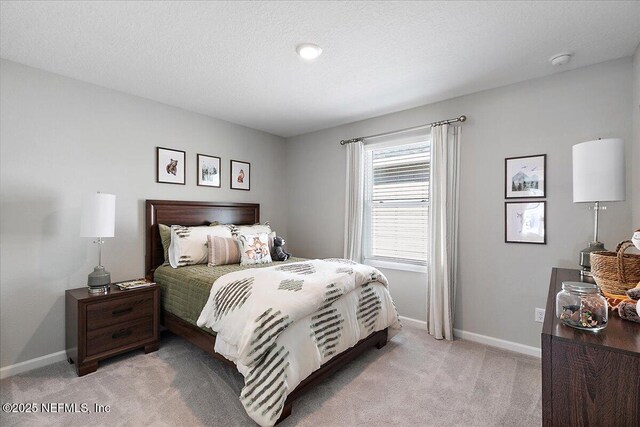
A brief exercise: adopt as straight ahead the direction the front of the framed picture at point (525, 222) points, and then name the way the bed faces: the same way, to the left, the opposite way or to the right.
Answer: to the left

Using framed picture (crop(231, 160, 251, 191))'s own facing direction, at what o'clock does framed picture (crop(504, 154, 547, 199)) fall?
framed picture (crop(504, 154, 547, 199)) is roughly at 12 o'clock from framed picture (crop(231, 160, 251, 191)).

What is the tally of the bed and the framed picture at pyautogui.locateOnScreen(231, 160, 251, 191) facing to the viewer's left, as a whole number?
0

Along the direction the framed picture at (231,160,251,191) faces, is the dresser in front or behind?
in front

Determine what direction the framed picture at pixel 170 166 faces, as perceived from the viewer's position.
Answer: facing the viewer and to the right of the viewer

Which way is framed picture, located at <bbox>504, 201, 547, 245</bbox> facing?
toward the camera

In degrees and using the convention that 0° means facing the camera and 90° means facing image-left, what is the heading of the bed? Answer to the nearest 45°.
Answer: approximately 315°

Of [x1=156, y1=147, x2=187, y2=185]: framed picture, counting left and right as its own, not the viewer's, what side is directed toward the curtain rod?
front

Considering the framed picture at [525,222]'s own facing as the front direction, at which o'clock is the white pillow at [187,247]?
The white pillow is roughly at 2 o'clock from the framed picture.

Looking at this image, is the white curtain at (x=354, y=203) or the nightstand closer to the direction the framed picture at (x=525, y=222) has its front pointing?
the nightstand

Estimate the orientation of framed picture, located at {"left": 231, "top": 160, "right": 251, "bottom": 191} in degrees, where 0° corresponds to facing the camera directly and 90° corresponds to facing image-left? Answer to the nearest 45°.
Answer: approximately 315°

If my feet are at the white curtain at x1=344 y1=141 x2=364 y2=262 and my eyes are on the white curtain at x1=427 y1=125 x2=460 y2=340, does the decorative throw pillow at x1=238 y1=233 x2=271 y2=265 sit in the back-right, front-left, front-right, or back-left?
back-right

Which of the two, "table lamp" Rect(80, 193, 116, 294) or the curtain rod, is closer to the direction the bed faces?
the curtain rod

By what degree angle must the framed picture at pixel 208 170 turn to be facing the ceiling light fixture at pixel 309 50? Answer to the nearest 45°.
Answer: approximately 45° to its right

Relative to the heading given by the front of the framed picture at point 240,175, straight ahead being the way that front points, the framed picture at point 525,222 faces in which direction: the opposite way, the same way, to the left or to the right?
to the right

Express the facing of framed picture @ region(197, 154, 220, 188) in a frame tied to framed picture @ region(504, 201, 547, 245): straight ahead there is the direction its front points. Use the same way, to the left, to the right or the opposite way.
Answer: to the left
